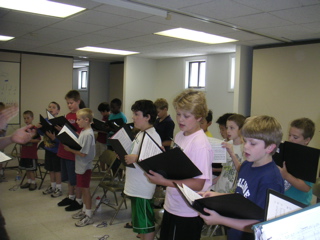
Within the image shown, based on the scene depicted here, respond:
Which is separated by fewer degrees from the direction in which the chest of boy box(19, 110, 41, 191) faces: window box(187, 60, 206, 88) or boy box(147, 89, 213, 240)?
the boy

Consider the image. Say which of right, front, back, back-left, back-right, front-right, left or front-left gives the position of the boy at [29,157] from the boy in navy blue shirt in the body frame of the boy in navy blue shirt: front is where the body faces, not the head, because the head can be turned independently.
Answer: right

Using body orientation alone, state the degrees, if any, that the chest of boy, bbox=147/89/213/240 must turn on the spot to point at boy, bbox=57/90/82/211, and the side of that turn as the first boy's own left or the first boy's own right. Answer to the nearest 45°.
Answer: approximately 90° to the first boy's own right

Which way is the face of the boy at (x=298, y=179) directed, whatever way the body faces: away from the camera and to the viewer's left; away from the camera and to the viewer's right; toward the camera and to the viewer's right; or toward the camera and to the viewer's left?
toward the camera and to the viewer's left

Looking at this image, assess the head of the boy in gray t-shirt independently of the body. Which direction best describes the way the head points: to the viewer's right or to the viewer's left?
to the viewer's left

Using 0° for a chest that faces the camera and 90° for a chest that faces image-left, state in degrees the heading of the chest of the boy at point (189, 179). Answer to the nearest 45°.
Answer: approximately 45°

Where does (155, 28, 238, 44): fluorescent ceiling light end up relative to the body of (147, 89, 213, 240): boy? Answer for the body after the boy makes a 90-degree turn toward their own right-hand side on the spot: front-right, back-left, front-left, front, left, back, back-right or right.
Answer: front-right

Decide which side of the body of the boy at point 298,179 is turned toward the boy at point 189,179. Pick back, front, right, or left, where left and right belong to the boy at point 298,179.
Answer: front

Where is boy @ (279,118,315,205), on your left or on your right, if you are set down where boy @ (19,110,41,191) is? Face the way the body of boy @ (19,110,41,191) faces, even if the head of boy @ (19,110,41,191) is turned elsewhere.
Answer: on your left

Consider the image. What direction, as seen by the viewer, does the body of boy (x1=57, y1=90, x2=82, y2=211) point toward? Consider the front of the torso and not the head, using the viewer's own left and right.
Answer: facing the viewer and to the left of the viewer

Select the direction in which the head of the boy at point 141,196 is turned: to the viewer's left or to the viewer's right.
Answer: to the viewer's left

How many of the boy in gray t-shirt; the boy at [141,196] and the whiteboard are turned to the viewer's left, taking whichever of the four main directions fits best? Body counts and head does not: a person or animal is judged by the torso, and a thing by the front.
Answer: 2

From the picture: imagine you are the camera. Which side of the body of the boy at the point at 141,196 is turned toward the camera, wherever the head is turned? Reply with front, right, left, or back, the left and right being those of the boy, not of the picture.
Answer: left

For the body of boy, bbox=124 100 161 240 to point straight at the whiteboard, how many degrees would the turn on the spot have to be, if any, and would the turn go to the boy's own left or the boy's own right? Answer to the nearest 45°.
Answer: approximately 45° to the boy's own right
